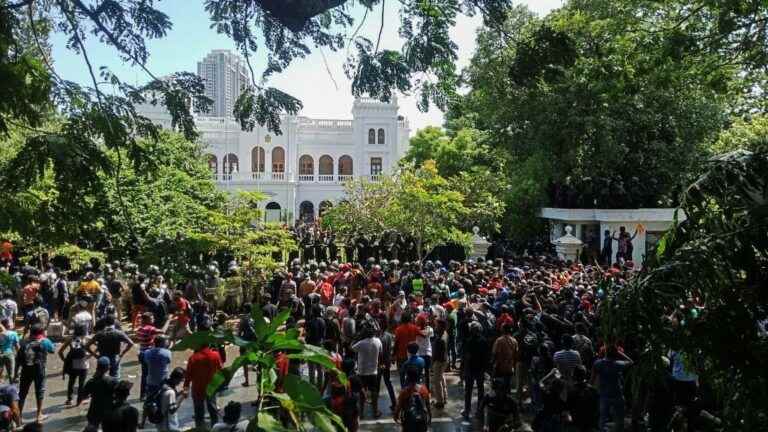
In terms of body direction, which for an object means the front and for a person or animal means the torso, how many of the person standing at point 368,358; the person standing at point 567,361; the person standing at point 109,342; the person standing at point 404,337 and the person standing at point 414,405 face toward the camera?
0

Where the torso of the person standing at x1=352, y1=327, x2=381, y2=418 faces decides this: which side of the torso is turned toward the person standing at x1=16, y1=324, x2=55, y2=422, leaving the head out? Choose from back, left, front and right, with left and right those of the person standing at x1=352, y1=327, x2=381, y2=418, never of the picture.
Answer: left

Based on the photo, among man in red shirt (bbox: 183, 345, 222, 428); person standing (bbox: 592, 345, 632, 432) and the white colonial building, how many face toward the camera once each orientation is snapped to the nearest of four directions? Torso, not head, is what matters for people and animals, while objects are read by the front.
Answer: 1

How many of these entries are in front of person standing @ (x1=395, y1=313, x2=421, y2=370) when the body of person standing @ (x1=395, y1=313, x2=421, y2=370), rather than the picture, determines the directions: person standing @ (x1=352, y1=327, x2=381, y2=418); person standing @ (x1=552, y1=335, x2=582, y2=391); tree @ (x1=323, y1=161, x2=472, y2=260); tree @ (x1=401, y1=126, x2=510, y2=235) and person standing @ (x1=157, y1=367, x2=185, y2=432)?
2

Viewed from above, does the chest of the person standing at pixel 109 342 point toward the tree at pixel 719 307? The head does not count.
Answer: no

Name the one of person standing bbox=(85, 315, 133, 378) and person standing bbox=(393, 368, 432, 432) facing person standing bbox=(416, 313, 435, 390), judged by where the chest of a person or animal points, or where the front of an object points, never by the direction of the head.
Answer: person standing bbox=(393, 368, 432, 432)

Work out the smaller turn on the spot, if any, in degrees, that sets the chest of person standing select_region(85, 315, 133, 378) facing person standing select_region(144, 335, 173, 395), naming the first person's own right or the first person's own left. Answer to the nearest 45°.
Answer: approximately 135° to the first person's own right

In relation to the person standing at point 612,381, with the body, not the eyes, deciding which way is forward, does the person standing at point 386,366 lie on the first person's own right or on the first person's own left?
on the first person's own left

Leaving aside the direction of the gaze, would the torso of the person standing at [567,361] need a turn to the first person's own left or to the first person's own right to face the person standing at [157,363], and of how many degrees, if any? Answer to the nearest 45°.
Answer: approximately 90° to the first person's own left

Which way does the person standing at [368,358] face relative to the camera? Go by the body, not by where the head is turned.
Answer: away from the camera

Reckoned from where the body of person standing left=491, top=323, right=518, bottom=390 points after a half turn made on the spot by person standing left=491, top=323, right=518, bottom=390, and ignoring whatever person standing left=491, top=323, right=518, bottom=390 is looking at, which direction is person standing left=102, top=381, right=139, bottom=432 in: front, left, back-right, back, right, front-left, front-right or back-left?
front-right

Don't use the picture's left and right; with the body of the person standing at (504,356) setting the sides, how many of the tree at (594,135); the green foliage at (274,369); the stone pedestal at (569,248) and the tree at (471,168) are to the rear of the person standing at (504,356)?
1

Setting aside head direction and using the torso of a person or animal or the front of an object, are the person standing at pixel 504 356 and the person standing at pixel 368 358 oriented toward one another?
no

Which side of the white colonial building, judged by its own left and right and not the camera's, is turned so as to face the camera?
front

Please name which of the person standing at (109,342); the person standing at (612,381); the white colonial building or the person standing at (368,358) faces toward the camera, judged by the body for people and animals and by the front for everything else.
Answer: the white colonial building

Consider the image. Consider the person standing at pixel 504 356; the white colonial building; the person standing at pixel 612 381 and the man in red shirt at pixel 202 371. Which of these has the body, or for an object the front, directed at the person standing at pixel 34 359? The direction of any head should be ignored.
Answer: the white colonial building

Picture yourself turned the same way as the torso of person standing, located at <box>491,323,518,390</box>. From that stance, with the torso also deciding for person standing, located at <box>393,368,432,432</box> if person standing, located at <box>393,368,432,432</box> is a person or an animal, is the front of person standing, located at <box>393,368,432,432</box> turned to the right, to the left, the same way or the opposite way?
the same way

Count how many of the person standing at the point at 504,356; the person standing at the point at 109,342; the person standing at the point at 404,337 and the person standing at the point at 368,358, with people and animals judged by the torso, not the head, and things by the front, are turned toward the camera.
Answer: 0

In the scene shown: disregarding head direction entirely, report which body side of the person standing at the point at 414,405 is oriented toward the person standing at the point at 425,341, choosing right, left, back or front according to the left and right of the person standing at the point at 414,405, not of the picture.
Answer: front

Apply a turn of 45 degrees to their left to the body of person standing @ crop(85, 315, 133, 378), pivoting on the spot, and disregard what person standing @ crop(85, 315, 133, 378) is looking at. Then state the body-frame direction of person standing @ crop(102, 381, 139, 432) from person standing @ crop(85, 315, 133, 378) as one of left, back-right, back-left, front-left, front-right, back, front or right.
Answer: back-left

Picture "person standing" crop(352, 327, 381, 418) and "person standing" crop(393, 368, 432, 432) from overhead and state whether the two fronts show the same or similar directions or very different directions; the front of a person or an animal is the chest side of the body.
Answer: same or similar directions

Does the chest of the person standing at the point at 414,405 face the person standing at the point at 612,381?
no

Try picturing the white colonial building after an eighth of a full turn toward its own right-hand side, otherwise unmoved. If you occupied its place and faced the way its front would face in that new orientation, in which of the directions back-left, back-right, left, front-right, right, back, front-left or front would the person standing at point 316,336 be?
front-left
